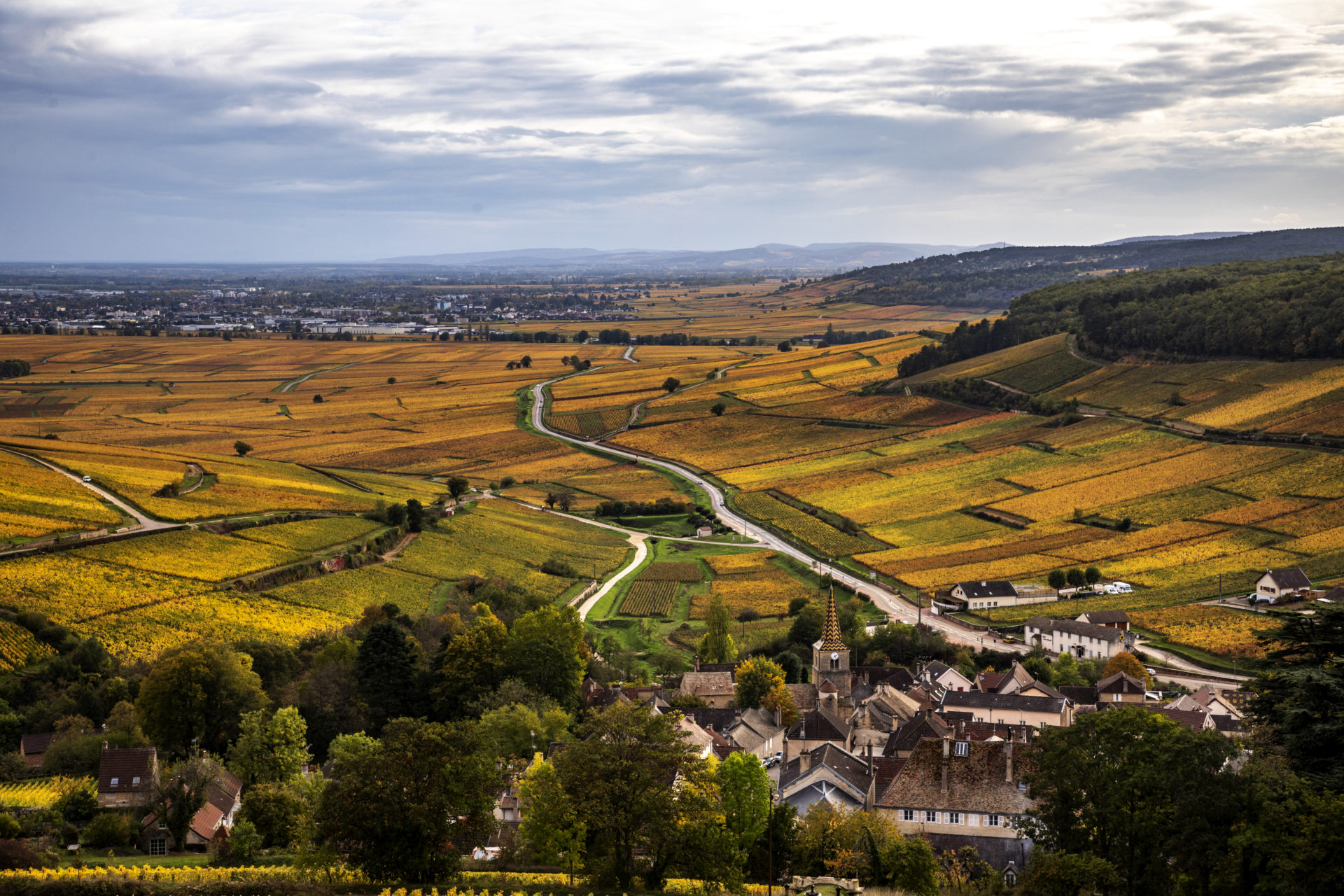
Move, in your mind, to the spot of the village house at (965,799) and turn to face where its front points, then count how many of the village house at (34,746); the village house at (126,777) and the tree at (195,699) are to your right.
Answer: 3

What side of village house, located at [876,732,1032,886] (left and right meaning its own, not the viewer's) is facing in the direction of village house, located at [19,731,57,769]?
right

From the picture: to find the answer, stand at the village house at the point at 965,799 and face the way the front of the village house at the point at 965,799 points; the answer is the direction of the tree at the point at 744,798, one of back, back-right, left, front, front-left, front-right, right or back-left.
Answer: front-right

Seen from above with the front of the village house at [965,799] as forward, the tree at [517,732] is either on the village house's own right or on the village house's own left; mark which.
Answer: on the village house's own right

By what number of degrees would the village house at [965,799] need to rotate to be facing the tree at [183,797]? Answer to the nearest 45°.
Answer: approximately 90° to its right

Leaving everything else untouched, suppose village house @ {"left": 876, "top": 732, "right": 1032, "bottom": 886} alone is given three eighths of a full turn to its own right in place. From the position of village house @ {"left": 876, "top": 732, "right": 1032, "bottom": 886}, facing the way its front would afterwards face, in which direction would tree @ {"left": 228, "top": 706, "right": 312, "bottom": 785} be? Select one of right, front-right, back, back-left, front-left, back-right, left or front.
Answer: front-left

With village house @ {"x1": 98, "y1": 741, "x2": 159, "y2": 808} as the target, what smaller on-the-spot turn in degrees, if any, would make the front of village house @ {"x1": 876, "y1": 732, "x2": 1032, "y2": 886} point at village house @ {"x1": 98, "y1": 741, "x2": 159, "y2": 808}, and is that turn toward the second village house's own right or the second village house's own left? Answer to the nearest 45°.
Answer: approximately 90° to the second village house's own right

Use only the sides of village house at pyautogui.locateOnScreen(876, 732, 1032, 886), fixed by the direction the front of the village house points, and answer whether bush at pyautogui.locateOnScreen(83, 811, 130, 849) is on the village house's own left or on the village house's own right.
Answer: on the village house's own right

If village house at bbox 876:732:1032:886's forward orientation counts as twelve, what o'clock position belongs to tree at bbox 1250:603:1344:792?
The tree is roughly at 10 o'clock from the village house.

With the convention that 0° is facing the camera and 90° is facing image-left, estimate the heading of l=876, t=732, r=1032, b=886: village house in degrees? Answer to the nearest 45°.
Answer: approximately 0°

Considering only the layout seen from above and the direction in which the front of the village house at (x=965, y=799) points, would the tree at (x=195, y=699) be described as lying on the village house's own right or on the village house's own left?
on the village house's own right

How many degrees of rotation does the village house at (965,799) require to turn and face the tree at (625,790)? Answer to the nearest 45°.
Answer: approximately 45° to its right
